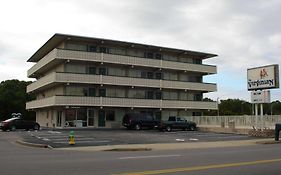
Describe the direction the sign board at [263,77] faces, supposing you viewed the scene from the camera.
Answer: facing the viewer and to the left of the viewer

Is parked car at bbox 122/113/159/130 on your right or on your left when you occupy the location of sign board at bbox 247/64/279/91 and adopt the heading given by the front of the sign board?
on your right

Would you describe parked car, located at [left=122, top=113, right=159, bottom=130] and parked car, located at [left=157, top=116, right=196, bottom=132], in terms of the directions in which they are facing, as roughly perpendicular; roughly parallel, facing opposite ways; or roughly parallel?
roughly parallel

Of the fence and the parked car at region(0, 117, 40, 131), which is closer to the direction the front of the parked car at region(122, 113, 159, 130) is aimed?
the fence

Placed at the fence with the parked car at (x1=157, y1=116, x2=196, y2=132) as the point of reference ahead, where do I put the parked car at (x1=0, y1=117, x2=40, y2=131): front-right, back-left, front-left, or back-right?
front-left

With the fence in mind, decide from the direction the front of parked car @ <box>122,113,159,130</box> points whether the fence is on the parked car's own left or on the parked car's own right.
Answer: on the parked car's own right

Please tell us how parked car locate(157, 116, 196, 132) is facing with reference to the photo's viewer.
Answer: facing away from the viewer and to the right of the viewer

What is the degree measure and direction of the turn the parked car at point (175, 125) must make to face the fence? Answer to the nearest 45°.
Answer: approximately 45° to its right

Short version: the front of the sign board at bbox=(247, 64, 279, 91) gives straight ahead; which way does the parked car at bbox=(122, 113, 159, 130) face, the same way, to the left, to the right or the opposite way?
the opposite way

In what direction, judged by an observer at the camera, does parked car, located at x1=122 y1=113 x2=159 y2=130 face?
facing away from the viewer and to the right of the viewer
